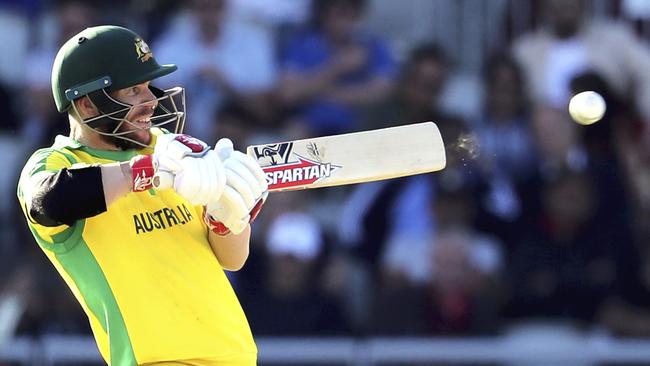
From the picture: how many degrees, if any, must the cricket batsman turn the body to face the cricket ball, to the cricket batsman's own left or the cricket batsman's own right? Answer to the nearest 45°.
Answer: approximately 45° to the cricket batsman's own left

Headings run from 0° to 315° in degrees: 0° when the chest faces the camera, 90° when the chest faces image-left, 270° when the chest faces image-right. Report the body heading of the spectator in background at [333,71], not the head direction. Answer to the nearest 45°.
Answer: approximately 0°

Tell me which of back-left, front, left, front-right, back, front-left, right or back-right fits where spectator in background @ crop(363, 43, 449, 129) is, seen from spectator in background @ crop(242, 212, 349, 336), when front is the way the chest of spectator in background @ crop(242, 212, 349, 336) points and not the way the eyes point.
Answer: back-left

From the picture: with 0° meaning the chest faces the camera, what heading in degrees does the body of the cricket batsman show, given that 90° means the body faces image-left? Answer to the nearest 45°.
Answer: approximately 315°

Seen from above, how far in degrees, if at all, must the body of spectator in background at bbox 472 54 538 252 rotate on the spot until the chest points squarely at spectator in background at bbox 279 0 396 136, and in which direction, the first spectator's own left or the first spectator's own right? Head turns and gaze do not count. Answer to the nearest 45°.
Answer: approximately 90° to the first spectator's own right
